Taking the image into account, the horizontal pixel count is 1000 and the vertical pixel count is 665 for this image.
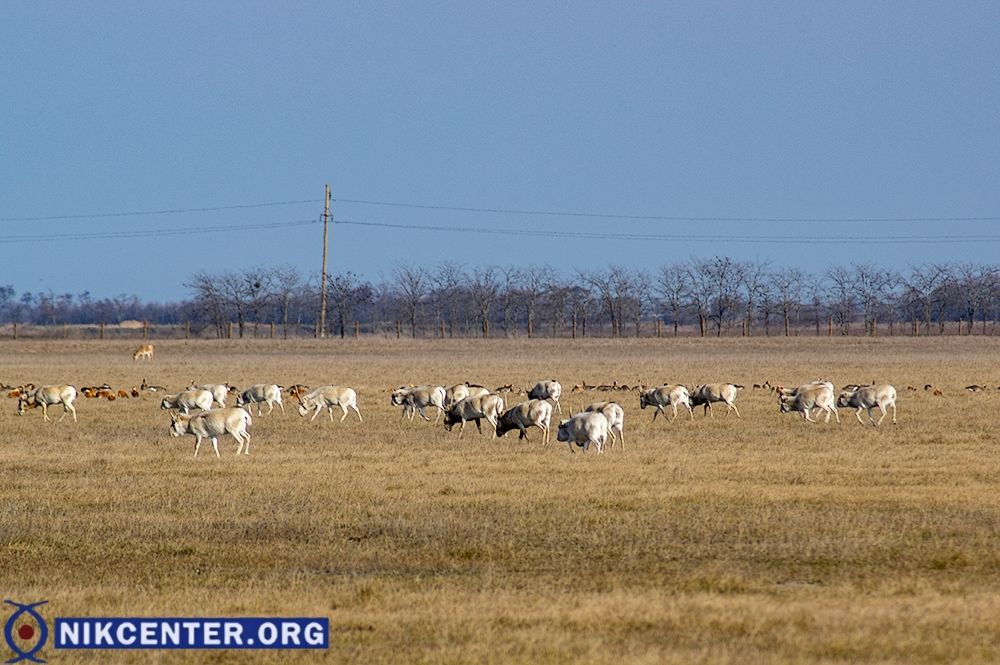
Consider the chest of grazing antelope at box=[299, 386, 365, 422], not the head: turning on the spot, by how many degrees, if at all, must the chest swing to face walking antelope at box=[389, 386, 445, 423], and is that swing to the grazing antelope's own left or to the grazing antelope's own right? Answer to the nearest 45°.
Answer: approximately 180°

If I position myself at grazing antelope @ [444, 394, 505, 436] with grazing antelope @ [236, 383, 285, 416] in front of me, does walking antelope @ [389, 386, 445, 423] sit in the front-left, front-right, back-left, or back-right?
front-right

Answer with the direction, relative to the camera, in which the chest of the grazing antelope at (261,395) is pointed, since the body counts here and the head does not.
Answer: to the viewer's left

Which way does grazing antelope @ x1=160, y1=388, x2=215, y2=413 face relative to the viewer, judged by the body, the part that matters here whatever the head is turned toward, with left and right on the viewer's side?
facing to the left of the viewer

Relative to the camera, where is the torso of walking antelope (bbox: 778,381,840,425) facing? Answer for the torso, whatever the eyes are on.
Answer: to the viewer's left

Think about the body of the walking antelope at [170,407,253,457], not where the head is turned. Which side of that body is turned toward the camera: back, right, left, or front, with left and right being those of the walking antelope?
left

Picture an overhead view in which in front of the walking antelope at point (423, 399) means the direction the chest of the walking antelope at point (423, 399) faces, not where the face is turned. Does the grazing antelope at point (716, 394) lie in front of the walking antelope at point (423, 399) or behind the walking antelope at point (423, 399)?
behind

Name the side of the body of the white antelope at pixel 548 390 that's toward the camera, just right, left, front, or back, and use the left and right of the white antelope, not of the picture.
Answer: left

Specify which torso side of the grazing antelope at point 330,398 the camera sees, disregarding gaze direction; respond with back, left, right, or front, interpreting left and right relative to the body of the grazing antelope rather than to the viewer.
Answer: left

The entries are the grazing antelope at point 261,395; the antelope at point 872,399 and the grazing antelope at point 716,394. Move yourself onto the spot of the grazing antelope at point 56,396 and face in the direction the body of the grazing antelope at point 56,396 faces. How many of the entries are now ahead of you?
0

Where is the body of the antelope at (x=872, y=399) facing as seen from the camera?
to the viewer's left

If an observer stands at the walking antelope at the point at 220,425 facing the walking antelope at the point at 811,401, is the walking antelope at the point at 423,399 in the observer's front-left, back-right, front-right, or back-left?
front-left

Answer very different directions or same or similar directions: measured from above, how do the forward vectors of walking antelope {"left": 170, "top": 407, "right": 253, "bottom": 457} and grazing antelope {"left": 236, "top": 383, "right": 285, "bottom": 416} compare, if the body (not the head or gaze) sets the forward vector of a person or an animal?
same or similar directions

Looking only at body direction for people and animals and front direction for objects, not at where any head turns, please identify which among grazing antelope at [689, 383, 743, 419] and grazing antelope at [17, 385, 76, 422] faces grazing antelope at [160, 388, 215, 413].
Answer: grazing antelope at [689, 383, 743, 419]

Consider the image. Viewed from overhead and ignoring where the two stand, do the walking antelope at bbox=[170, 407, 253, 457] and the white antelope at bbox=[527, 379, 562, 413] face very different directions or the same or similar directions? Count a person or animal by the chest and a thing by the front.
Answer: same or similar directions

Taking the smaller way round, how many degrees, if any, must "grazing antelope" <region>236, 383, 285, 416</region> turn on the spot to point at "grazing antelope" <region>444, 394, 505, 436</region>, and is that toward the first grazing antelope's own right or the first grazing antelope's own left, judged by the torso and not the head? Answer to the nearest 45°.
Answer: approximately 135° to the first grazing antelope's own left

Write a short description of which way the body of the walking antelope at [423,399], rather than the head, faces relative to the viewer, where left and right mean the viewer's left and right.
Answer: facing to the left of the viewer
